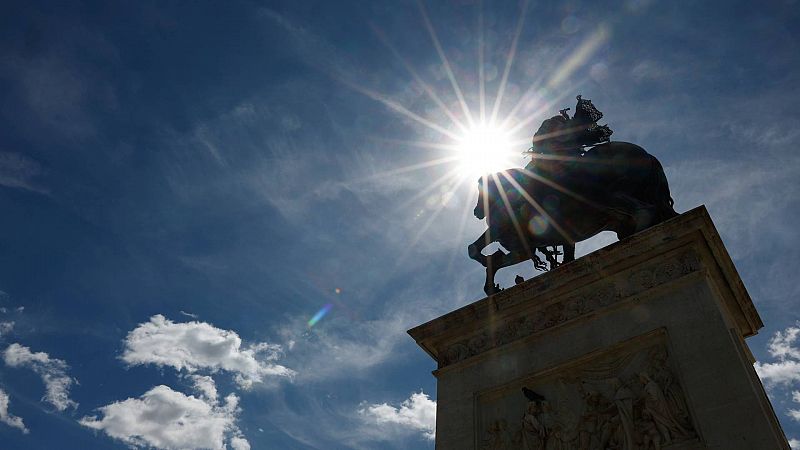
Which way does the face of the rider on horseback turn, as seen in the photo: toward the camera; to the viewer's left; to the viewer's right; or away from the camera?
to the viewer's left

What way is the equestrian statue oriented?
to the viewer's left
